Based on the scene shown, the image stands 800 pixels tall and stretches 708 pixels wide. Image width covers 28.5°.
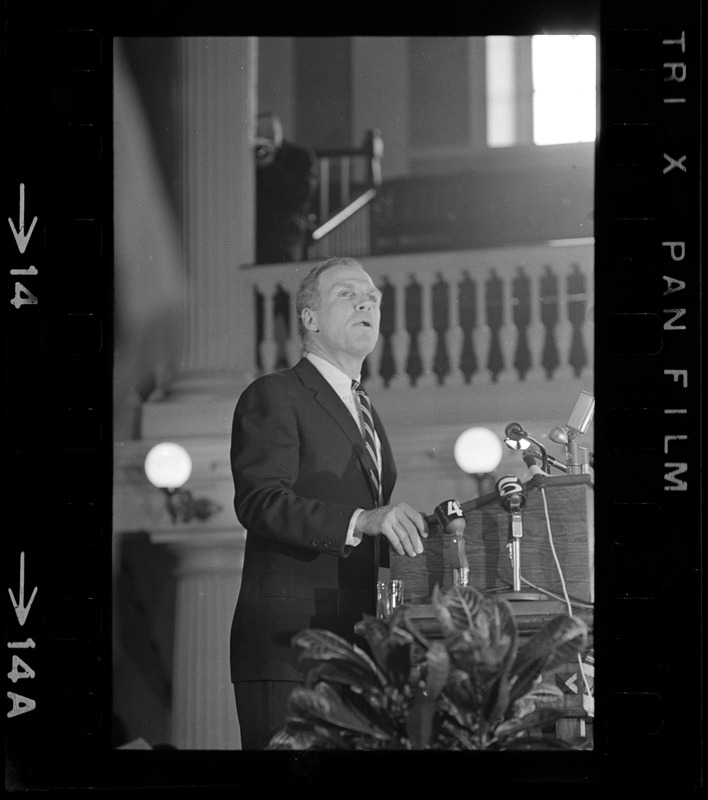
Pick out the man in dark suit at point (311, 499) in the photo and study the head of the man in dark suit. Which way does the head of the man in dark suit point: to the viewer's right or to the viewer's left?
to the viewer's right

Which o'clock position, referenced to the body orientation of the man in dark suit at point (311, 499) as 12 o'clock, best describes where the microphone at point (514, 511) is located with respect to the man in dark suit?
The microphone is roughly at 11 o'clock from the man in dark suit.

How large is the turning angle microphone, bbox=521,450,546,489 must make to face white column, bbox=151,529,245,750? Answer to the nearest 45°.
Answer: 0° — it already faces it

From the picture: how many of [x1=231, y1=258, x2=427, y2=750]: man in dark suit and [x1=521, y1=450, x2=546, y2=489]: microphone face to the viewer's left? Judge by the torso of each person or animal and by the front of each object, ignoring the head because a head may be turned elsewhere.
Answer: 1

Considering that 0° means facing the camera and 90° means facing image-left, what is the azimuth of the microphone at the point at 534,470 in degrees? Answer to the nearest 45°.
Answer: approximately 90°
